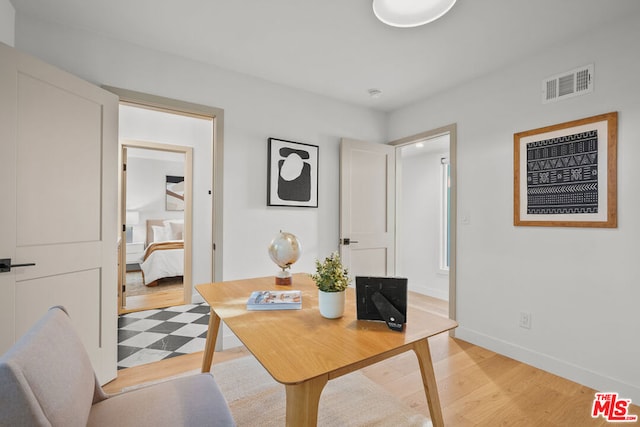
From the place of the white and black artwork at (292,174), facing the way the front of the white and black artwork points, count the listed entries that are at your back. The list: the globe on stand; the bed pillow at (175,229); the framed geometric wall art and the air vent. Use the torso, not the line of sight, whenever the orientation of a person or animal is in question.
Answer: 1

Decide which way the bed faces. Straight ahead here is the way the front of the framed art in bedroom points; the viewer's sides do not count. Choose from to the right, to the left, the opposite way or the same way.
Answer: the same way

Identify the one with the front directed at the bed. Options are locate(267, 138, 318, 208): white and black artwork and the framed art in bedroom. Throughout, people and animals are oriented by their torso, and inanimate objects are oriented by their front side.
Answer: the framed art in bedroom

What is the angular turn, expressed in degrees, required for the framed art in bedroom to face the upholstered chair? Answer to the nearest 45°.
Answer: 0° — it already faces it

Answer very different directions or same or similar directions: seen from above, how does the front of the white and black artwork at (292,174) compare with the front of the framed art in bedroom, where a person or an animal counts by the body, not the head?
same or similar directions

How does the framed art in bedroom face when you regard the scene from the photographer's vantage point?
facing the viewer

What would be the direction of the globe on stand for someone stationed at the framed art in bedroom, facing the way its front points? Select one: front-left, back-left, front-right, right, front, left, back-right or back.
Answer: front

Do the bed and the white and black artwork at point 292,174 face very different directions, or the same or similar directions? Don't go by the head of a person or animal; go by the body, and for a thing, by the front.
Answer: same or similar directions

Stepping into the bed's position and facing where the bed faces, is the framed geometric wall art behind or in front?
in front

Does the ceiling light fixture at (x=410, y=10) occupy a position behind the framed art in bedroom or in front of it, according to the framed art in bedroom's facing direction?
in front

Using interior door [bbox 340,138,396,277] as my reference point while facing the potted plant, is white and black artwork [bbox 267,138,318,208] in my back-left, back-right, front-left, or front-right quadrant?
front-right

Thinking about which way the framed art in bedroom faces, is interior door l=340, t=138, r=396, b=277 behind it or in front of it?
in front

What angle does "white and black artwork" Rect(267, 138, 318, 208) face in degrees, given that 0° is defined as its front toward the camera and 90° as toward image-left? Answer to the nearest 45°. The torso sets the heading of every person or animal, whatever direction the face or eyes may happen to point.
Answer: approximately 315°

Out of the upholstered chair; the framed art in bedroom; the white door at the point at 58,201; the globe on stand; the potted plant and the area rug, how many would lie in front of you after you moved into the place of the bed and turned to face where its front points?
5
